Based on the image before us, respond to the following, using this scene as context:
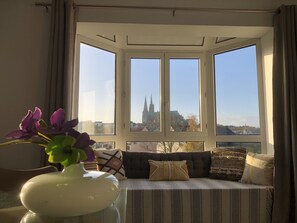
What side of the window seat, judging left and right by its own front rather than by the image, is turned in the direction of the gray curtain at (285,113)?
left

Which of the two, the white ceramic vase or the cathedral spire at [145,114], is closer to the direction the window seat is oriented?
the white ceramic vase

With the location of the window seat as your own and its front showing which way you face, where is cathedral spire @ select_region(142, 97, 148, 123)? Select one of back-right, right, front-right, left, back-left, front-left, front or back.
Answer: back-right

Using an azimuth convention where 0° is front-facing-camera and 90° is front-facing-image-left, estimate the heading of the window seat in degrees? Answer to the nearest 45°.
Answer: approximately 0°

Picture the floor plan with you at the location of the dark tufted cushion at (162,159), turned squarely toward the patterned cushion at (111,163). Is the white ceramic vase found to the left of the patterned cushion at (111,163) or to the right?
left

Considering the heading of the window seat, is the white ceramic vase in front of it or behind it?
in front

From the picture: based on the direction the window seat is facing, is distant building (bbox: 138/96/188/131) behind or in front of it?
behind
